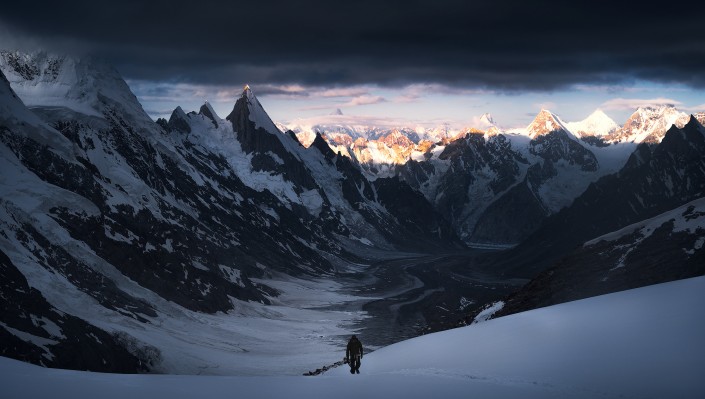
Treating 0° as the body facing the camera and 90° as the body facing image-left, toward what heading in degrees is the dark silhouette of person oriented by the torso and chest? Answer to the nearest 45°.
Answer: approximately 180°
